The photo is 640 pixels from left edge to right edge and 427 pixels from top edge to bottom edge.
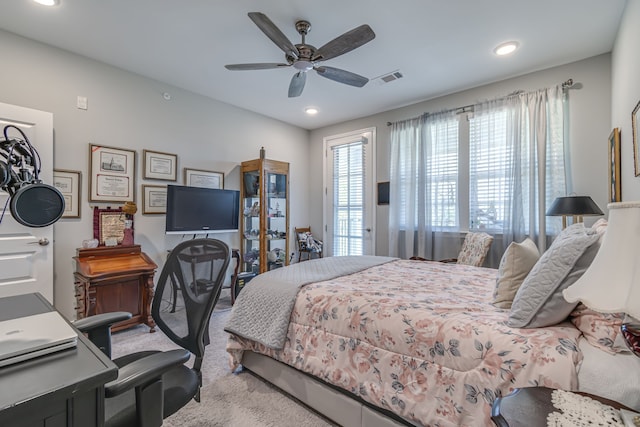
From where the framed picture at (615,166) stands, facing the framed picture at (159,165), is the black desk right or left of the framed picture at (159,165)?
left

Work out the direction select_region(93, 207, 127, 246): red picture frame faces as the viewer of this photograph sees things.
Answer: facing the viewer

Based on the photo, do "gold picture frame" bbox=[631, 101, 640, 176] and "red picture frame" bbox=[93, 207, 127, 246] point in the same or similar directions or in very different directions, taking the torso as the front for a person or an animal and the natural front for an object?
very different directions

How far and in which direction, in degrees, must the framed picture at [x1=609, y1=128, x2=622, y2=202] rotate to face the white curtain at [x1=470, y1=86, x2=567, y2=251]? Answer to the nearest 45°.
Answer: approximately 45° to its right

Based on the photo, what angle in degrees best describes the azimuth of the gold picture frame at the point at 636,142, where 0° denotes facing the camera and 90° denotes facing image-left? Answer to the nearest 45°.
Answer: approximately 90°

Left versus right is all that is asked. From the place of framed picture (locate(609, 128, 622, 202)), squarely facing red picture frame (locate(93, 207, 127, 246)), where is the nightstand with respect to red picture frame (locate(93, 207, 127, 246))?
left

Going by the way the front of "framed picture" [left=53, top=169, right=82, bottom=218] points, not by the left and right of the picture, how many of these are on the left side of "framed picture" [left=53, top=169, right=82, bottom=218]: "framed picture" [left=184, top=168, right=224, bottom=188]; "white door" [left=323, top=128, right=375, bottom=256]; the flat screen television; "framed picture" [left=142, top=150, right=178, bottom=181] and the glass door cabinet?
5

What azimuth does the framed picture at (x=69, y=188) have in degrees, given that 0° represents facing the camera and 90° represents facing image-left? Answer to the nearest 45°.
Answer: approximately 0°

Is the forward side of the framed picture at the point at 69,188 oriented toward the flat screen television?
no

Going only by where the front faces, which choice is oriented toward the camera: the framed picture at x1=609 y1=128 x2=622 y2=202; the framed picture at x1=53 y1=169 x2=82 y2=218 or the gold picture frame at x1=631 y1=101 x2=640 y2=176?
the framed picture at x1=53 y1=169 x2=82 y2=218

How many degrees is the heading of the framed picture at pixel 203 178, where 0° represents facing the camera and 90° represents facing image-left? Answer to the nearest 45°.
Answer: approximately 315°

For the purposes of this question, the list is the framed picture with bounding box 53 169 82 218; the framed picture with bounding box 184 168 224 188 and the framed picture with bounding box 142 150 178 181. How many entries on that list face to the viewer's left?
0

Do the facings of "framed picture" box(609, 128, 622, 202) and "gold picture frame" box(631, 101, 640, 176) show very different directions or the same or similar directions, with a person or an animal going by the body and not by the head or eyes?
same or similar directions
